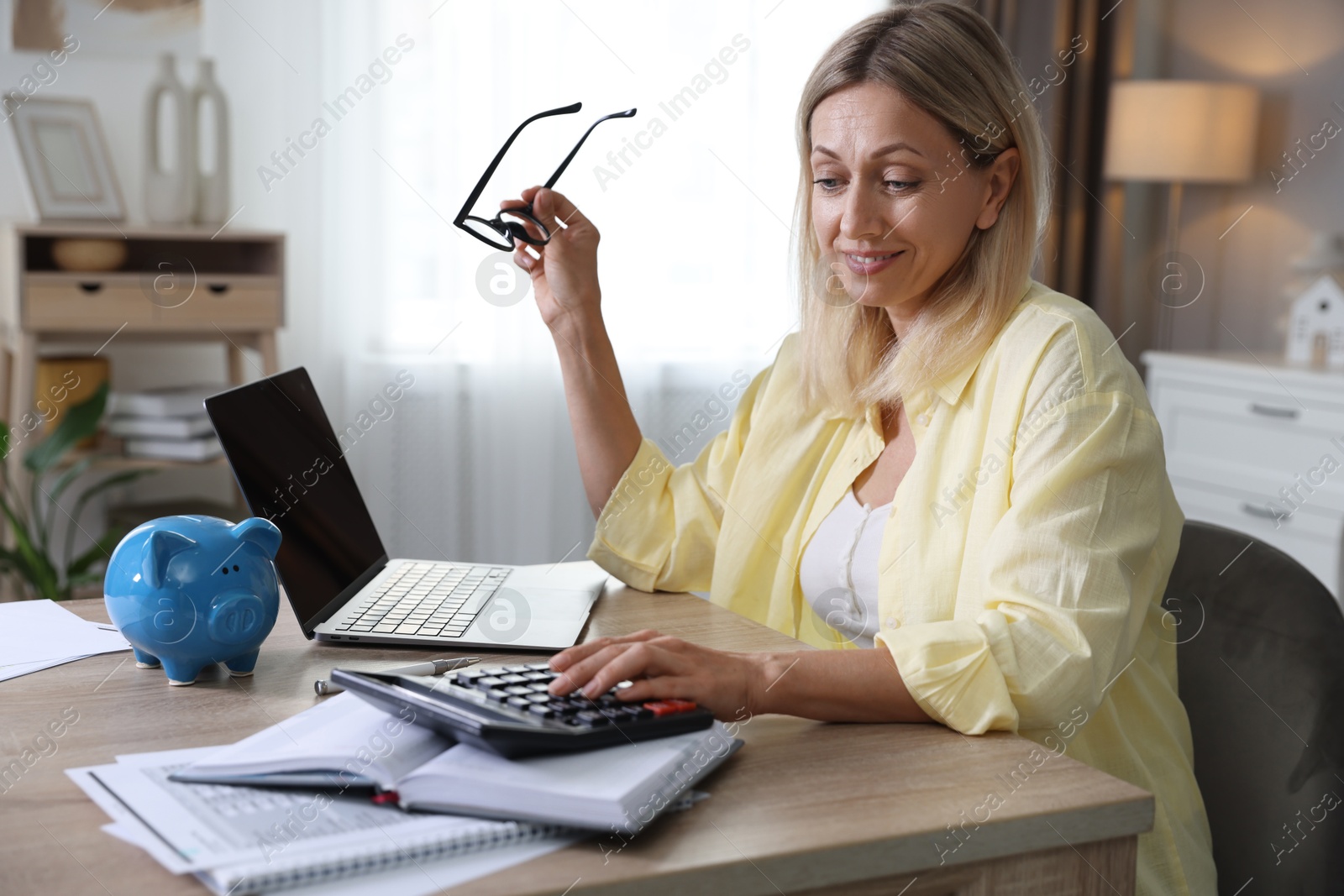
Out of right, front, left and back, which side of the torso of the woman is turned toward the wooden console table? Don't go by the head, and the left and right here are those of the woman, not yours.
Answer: right

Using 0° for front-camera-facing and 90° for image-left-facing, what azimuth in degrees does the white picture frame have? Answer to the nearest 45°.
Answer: approximately 0°

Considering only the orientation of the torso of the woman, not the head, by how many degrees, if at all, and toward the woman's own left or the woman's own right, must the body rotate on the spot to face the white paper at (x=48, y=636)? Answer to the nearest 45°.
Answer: approximately 45° to the woman's own right

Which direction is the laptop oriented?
to the viewer's right

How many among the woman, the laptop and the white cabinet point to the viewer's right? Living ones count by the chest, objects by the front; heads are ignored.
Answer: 1

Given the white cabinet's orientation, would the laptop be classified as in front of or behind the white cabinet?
in front

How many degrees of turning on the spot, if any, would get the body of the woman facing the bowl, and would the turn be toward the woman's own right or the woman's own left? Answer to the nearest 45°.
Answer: approximately 90° to the woman's own right

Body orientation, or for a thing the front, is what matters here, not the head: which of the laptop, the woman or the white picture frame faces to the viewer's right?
the laptop

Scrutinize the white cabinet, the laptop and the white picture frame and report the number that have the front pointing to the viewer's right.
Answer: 1

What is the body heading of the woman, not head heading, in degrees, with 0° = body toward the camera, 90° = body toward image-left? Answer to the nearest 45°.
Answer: approximately 45°

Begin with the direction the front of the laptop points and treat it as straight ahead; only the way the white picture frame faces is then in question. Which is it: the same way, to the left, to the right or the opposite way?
to the right
